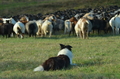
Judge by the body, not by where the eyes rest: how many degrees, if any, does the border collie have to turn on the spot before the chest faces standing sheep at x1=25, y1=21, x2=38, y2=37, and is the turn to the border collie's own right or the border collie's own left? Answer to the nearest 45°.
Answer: approximately 45° to the border collie's own left

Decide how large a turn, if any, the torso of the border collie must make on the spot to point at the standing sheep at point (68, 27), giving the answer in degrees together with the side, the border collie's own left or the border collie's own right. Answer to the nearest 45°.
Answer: approximately 45° to the border collie's own left

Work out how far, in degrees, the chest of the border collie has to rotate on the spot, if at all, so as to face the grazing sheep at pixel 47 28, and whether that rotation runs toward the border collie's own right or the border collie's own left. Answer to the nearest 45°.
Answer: approximately 45° to the border collie's own left

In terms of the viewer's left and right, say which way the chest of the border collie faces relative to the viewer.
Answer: facing away from the viewer and to the right of the viewer

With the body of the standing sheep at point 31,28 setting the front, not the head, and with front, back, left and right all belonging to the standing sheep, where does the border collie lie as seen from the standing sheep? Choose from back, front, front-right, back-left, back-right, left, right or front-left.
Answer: back
